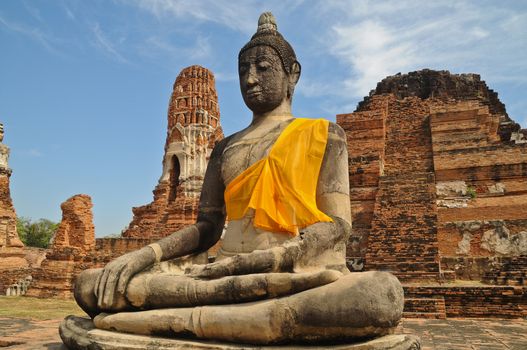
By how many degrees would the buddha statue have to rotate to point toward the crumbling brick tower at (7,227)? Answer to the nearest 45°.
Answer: approximately 90° to its right

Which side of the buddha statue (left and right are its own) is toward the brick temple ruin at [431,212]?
back

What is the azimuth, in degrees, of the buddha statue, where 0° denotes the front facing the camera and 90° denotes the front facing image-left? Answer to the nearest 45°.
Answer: approximately 45°

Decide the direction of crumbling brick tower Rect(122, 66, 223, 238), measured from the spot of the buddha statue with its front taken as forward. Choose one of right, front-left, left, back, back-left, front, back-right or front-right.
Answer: back-right
